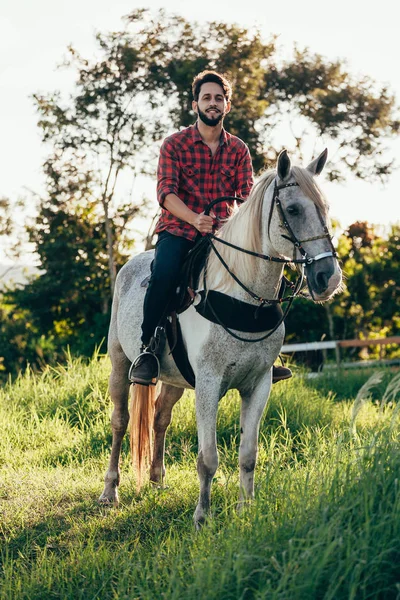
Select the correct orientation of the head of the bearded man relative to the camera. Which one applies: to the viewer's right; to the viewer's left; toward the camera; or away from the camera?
toward the camera

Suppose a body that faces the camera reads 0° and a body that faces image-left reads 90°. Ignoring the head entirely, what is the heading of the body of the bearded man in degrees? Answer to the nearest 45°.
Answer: approximately 0°

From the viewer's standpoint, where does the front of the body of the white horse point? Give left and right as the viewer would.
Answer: facing the viewer and to the right of the viewer

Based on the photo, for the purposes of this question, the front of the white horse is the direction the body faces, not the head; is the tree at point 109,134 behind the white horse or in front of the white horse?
behind

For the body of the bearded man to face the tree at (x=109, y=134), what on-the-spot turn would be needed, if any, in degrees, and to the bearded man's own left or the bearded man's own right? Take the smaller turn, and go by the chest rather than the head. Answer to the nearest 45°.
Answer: approximately 180°
